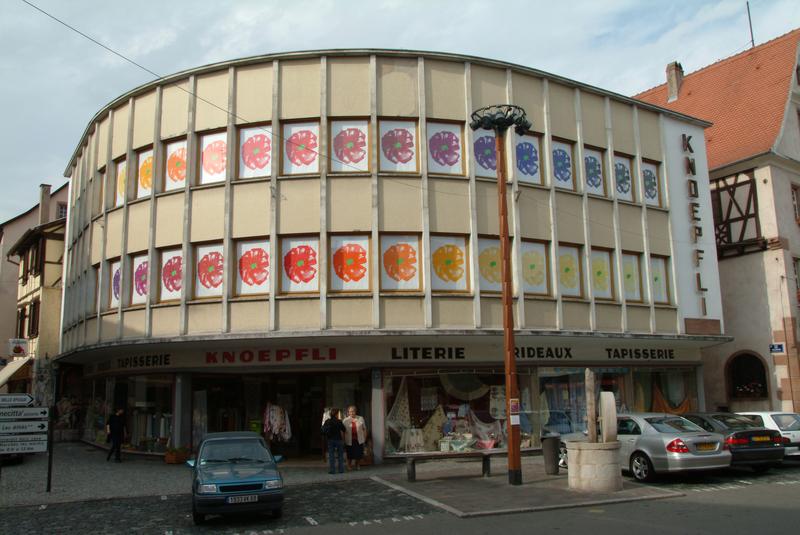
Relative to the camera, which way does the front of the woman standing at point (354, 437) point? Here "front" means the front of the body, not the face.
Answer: toward the camera

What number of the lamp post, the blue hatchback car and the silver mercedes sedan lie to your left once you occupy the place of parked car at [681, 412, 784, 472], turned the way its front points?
3

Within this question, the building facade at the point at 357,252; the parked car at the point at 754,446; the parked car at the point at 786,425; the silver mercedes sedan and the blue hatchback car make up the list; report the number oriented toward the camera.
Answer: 2

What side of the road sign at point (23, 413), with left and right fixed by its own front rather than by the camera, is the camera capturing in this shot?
front

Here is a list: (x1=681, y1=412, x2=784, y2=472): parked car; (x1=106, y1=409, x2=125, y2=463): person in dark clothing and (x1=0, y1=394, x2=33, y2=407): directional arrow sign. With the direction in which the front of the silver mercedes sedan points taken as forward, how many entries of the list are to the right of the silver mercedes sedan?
1

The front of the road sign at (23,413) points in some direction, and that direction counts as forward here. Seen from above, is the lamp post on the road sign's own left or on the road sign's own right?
on the road sign's own left

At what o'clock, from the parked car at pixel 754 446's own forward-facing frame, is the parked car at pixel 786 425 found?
the parked car at pixel 786 425 is roughly at 2 o'clock from the parked car at pixel 754 446.

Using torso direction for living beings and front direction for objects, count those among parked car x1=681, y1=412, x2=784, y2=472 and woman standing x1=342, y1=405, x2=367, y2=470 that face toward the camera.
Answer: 1

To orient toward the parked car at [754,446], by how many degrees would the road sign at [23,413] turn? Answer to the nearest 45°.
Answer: approximately 45° to its left

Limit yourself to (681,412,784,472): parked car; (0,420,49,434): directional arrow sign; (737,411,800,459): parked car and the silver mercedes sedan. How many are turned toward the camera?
1

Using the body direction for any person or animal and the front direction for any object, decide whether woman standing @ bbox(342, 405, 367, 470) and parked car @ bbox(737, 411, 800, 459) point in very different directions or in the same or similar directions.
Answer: very different directions

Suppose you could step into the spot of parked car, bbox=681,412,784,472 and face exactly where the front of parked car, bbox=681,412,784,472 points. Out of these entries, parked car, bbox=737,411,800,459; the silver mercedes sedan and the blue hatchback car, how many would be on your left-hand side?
2

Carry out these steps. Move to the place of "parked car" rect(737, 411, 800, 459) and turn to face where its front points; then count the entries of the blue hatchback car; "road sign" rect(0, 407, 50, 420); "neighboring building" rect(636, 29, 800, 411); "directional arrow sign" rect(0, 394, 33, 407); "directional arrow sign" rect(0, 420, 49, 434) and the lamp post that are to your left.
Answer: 5

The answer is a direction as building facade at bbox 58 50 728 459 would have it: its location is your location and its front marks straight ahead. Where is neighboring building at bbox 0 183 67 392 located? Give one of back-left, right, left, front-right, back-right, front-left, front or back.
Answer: back-right

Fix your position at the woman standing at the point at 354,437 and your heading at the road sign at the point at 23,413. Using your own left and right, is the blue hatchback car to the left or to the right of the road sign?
left

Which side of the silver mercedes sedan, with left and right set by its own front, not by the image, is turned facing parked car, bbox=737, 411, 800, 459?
right

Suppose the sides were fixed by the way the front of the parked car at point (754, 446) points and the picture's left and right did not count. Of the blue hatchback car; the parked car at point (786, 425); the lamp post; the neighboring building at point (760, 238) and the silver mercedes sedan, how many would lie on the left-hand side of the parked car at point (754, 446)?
3

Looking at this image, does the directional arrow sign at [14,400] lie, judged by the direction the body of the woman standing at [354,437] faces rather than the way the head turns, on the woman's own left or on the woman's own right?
on the woman's own right

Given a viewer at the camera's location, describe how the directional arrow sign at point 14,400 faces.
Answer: facing the viewer
